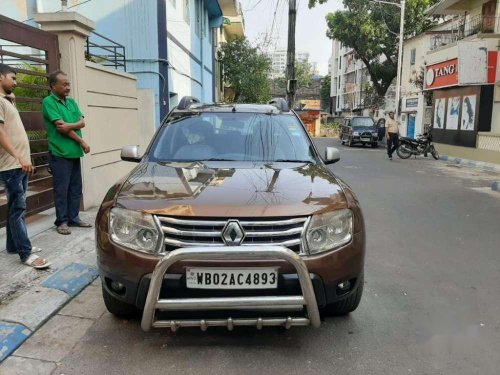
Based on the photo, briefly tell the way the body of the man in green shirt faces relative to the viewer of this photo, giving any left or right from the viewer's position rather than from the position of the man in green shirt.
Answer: facing the viewer and to the right of the viewer

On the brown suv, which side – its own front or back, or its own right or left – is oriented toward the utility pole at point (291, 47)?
back

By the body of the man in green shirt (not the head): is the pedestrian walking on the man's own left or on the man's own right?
on the man's own left

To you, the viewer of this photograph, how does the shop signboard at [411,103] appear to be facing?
facing the viewer

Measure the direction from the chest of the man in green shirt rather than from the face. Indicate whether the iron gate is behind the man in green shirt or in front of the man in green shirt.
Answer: behind

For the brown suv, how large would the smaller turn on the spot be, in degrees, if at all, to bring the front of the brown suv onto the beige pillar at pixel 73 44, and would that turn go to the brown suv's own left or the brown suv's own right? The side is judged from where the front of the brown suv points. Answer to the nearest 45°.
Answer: approximately 135° to the brown suv's own right

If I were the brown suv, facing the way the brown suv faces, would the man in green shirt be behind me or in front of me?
behind

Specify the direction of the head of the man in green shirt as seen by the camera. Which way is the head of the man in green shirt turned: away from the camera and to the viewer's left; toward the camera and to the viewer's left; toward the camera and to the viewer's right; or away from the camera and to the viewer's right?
toward the camera and to the viewer's right

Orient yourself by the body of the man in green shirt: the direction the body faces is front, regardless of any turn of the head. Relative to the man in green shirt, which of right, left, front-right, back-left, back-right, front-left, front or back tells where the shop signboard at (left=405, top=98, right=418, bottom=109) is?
left

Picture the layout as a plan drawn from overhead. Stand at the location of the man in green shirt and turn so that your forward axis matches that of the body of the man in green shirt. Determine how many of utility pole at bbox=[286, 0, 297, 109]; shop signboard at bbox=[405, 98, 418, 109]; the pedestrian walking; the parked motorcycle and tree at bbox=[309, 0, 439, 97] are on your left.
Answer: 5

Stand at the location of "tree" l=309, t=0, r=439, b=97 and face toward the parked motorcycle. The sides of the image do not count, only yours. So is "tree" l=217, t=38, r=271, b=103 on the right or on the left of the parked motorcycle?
right

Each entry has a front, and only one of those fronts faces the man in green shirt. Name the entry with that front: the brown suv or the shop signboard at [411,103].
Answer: the shop signboard

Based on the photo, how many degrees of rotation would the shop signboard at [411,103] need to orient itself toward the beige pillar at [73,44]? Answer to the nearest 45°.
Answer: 0° — it already faces it

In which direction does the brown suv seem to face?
toward the camera

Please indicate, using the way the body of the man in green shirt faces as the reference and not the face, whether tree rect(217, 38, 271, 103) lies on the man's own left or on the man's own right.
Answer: on the man's own left
